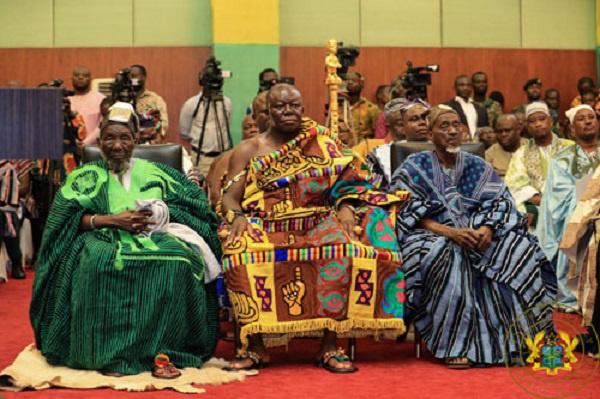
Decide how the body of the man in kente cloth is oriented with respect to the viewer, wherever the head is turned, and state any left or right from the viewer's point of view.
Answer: facing the viewer

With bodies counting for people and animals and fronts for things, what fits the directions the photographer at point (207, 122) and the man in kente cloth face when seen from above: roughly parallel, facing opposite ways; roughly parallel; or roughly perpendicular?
roughly parallel

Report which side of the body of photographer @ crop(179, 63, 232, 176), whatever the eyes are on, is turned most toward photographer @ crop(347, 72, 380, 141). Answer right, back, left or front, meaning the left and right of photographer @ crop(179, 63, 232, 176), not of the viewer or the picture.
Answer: left

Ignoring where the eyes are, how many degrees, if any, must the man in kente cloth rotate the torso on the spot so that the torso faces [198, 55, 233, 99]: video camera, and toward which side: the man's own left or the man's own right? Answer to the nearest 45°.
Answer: approximately 180°

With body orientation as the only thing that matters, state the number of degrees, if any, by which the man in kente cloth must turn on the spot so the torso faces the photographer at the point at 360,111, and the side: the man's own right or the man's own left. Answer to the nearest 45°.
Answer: approximately 180°

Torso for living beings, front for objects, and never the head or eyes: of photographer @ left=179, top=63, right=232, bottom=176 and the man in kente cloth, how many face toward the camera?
2

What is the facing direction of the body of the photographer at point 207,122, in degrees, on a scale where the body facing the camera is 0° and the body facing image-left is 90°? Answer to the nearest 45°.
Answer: approximately 0°

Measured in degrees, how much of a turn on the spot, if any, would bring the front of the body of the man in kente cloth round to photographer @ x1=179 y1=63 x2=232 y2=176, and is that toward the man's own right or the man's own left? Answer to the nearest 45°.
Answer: approximately 180°

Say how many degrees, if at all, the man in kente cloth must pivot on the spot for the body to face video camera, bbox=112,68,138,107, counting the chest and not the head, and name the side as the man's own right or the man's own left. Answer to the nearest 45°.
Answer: approximately 135° to the man's own right
